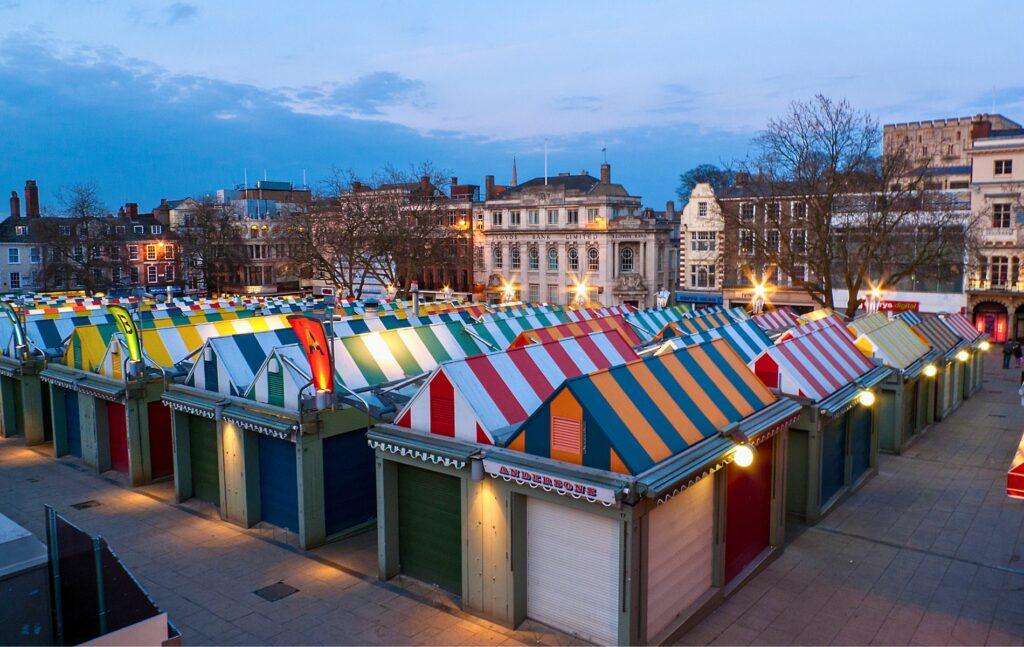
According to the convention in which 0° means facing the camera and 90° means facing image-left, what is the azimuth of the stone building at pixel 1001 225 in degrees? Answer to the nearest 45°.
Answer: approximately 0°
